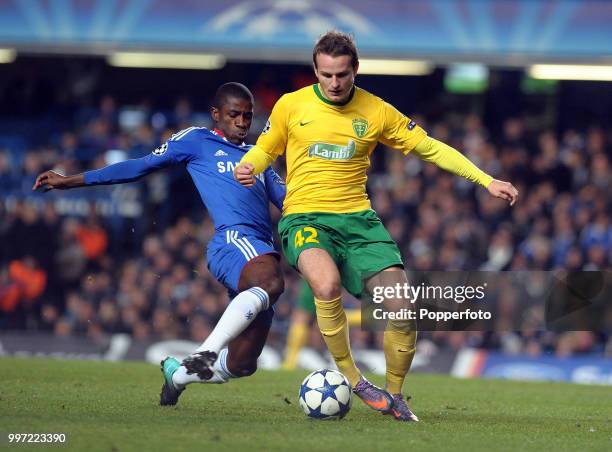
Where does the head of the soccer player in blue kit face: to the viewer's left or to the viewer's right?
to the viewer's right

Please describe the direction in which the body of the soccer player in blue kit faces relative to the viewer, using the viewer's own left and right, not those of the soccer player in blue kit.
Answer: facing the viewer and to the right of the viewer

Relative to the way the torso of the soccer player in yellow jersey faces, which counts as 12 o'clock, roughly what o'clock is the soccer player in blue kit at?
The soccer player in blue kit is roughly at 4 o'clock from the soccer player in yellow jersey.

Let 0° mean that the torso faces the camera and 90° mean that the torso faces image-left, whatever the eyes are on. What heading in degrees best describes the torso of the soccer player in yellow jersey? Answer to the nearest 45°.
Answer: approximately 0°

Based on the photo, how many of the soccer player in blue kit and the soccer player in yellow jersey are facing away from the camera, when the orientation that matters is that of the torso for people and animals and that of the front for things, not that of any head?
0

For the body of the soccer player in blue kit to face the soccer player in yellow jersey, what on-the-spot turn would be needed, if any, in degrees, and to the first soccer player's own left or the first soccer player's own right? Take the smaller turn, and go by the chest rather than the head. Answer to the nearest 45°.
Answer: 0° — they already face them
